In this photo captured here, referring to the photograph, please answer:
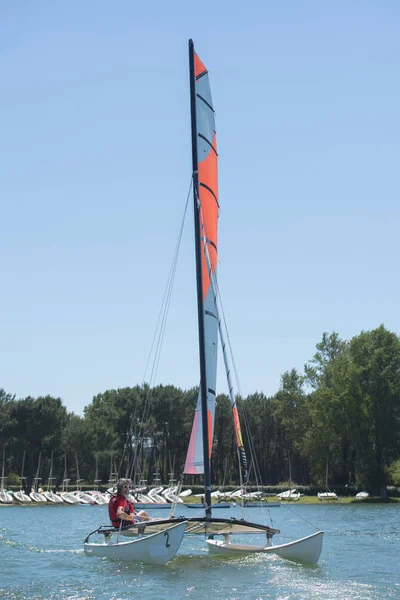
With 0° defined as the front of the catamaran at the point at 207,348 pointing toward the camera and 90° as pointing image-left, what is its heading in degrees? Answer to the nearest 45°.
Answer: approximately 315°
